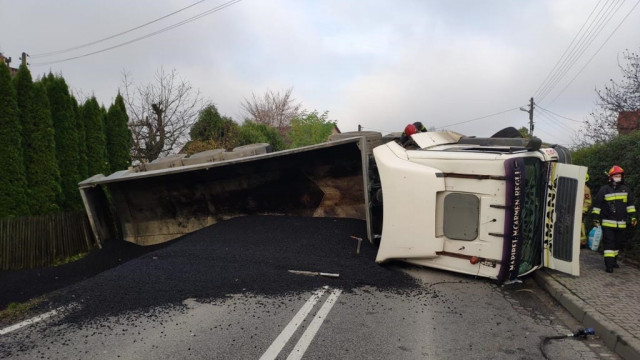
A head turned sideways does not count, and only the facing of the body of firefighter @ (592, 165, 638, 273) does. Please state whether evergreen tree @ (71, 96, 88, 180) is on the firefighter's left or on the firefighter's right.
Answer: on the firefighter's right

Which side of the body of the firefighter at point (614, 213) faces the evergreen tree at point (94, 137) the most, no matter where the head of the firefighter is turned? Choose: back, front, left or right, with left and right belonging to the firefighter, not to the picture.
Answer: right

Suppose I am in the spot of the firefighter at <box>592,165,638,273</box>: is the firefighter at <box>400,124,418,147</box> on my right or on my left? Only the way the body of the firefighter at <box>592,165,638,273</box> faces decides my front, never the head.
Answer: on my right

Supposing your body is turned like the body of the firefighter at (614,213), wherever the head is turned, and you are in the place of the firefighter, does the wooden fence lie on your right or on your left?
on your right

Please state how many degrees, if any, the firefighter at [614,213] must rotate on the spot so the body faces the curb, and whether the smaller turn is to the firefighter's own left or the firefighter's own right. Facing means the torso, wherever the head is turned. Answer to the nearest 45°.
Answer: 0° — they already face it

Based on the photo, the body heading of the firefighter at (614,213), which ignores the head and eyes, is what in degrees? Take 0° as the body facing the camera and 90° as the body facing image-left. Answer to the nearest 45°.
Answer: approximately 0°

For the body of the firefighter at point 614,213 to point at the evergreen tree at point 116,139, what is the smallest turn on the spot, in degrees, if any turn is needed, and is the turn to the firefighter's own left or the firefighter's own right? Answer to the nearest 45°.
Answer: approximately 90° to the firefighter's own right
